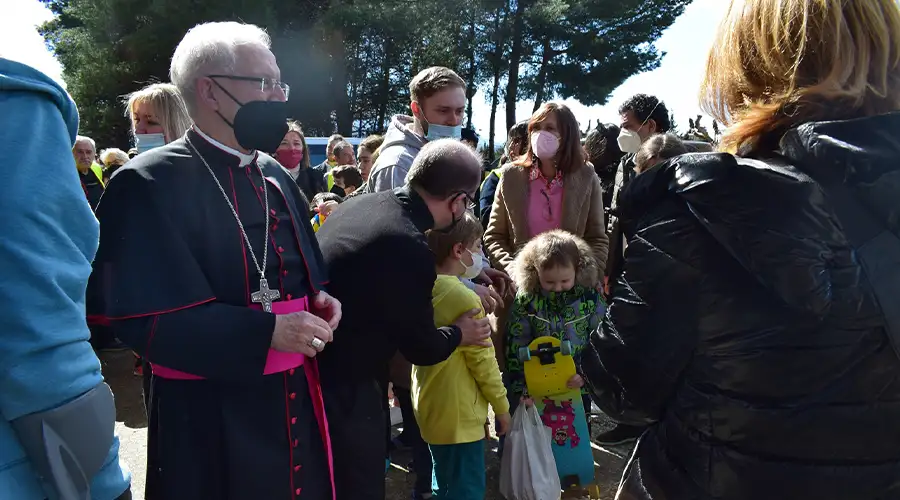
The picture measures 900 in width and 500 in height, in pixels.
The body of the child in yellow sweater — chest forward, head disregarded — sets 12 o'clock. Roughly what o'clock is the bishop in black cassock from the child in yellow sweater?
The bishop in black cassock is roughly at 4 o'clock from the child in yellow sweater.

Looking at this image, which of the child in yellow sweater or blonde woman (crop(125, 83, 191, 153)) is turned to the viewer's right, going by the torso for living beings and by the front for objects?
the child in yellow sweater

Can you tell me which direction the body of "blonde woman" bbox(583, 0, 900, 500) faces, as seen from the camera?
away from the camera

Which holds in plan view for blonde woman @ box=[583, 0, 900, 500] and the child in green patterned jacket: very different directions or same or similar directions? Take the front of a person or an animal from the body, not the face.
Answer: very different directions

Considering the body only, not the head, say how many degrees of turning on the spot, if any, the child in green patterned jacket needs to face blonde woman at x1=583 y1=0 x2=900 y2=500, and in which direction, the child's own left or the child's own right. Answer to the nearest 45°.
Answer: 0° — they already face them

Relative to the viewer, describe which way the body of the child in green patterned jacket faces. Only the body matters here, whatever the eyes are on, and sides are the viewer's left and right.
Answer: facing the viewer

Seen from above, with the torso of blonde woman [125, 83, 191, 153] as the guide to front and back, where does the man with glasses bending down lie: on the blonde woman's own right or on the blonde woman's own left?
on the blonde woman's own left

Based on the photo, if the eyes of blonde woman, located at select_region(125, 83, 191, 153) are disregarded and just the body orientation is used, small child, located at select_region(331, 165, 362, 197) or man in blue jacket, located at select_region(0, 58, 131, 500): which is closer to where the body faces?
the man in blue jacket

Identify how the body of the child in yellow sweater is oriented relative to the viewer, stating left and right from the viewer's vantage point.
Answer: facing to the right of the viewer
